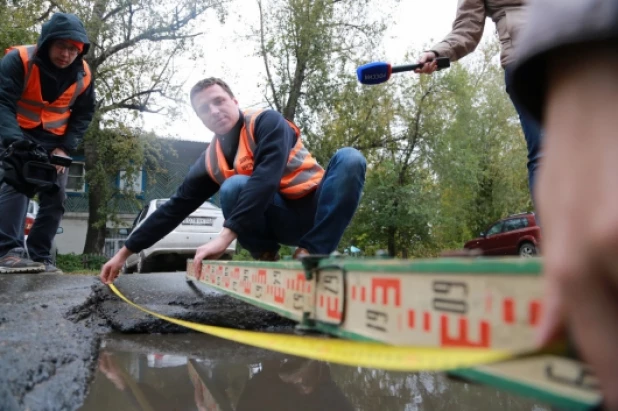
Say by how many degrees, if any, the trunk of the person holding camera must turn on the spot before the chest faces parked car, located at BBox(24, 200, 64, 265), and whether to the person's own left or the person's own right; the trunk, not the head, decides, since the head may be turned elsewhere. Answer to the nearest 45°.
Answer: approximately 135° to the person's own left

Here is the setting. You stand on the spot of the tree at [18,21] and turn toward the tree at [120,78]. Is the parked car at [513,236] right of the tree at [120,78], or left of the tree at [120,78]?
right

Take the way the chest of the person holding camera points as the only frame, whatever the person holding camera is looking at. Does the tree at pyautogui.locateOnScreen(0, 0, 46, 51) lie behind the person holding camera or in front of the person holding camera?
behind

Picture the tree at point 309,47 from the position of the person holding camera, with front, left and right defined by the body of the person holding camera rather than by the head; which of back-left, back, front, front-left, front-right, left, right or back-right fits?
left

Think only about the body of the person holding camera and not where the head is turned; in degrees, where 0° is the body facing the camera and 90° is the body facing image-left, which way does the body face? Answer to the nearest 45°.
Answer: approximately 315°

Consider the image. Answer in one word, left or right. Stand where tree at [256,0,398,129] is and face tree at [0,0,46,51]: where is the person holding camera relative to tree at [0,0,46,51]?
left

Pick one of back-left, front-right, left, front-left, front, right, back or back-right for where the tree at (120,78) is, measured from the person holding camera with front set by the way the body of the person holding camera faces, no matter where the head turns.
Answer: back-left

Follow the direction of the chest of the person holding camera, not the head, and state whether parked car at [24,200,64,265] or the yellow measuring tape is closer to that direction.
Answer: the yellow measuring tape

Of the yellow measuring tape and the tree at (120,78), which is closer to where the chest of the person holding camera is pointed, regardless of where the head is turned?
the yellow measuring tape

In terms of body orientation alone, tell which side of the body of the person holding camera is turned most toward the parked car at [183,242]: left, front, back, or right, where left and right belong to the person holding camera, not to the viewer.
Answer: left

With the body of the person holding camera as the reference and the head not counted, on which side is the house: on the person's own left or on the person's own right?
on the person's own left
